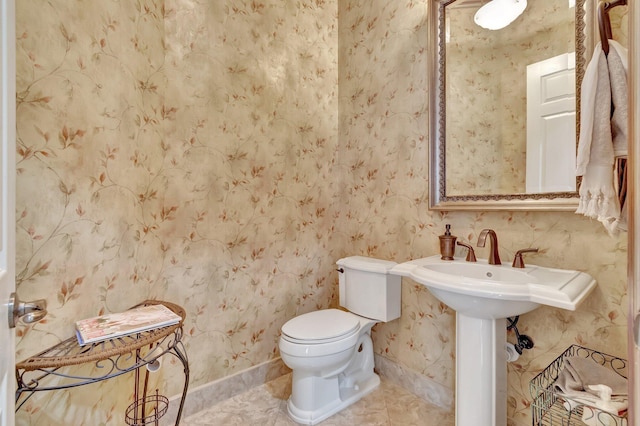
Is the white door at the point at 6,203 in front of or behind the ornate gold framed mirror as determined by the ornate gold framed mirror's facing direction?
in front

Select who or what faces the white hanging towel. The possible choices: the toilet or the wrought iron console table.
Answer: the wrought iron console table

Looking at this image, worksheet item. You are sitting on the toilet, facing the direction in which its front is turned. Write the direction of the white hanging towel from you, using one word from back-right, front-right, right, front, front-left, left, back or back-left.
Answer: left

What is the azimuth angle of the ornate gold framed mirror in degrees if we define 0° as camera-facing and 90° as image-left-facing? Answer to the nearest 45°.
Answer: approximately 0°

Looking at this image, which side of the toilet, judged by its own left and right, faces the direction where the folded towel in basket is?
left

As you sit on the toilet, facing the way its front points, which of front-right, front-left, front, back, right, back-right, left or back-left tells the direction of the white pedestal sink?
left

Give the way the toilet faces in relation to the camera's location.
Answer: facing the viewer and to the left of the viewer

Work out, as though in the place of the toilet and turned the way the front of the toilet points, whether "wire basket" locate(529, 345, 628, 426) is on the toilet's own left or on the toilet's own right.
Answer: on the toilet's own left

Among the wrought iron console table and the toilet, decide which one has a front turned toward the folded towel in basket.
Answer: the wrought iron console table

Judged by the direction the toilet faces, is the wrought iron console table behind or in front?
in front

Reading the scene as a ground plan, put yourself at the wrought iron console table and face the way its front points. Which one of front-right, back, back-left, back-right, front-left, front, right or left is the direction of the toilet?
front-left

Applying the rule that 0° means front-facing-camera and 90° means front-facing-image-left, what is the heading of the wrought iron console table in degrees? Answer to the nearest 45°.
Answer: approximately 315°
